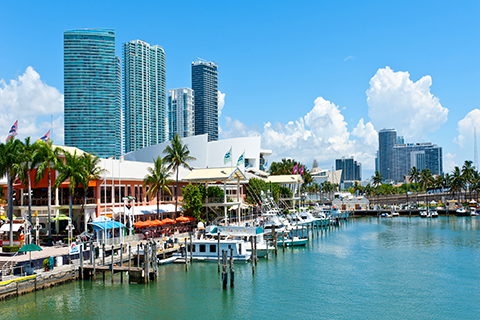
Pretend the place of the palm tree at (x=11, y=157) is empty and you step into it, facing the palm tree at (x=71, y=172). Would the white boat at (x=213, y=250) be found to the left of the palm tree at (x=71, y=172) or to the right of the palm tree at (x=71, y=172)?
right

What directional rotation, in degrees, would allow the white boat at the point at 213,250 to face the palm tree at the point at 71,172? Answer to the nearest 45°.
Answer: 0° — it already faces it

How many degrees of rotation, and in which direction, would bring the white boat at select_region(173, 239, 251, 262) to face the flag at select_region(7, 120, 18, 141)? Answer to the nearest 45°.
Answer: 0° — it already faces it

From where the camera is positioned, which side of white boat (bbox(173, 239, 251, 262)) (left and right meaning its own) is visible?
left
